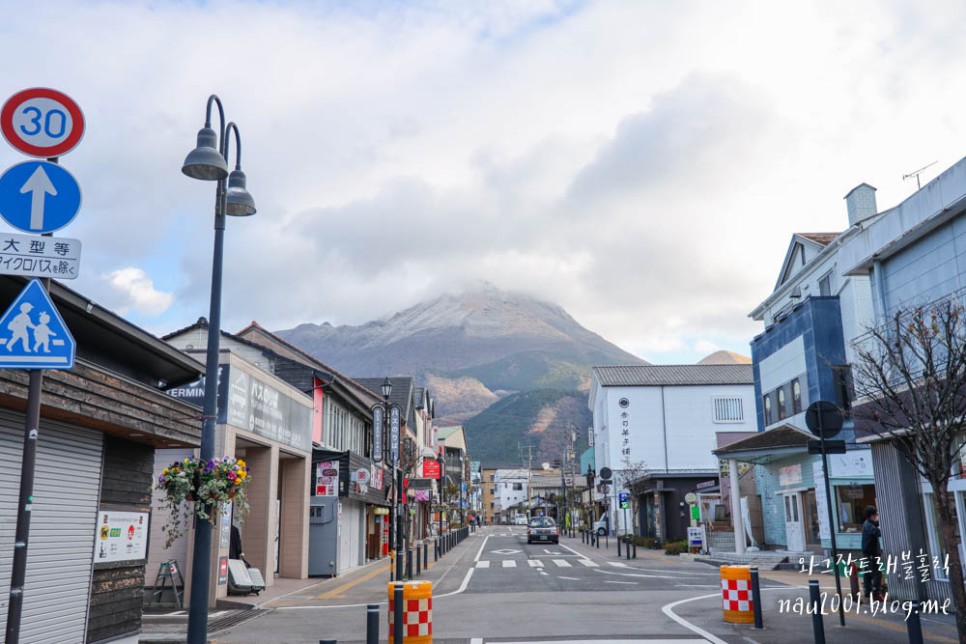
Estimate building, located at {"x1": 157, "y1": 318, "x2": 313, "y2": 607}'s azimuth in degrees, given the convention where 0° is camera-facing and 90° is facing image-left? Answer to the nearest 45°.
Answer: approximately 315°

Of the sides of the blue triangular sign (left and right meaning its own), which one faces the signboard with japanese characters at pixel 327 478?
back

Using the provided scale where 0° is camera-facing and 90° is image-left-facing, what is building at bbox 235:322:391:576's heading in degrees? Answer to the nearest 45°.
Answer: approximately 315°

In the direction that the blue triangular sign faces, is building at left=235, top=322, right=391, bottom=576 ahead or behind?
behind

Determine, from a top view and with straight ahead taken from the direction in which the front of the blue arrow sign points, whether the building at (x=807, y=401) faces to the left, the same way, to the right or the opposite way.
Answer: to the right

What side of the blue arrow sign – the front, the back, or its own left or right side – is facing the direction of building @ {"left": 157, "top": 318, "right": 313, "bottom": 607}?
back

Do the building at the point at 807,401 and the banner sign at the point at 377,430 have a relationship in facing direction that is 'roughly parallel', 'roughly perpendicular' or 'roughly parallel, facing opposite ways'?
roughly perpendicular

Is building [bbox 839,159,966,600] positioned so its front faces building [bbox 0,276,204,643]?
yes

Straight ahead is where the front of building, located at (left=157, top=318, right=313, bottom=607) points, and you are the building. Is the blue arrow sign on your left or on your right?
on your right

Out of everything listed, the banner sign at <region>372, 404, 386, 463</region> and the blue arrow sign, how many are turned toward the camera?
2
